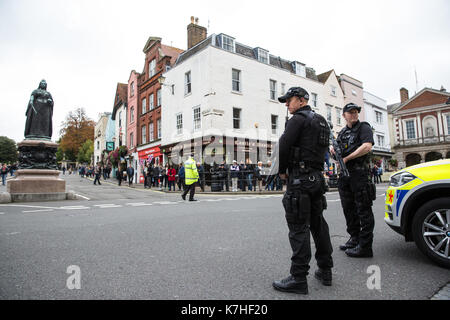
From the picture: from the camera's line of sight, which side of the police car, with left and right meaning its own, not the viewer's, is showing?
left

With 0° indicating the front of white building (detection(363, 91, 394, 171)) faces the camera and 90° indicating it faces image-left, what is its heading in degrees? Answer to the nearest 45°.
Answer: approximately 315°

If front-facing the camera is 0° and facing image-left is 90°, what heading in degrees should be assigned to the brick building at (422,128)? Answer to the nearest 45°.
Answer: approximately 0°

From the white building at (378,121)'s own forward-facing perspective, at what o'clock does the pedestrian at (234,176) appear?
The pedestrian is roughly at 2 o'clock from the white building.

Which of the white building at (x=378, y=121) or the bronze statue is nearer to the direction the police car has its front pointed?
the bronze statue

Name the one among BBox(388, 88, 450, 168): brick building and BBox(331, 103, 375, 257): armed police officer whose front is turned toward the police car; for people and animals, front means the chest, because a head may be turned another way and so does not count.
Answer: the brick building

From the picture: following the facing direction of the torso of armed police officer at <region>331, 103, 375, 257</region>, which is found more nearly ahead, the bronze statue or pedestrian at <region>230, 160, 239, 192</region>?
the bronze statue

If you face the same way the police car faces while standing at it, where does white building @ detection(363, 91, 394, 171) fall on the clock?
The white building is roughly at 3 o'clock from the police car.
